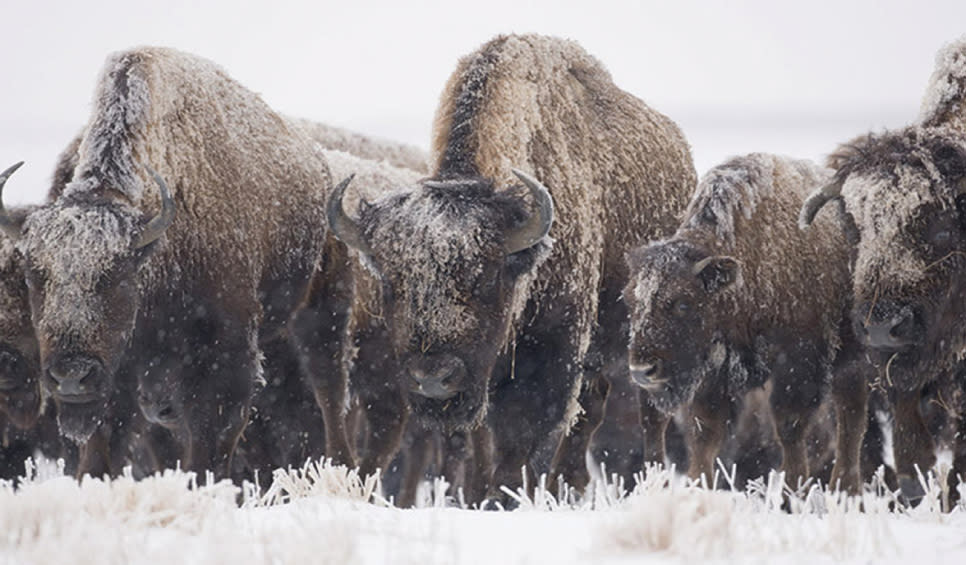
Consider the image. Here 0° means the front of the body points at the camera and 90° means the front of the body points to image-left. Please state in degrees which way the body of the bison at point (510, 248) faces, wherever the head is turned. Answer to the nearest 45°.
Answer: approximately 45°

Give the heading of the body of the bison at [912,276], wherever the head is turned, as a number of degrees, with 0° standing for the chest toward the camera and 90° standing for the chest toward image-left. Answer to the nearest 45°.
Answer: approximately 45°

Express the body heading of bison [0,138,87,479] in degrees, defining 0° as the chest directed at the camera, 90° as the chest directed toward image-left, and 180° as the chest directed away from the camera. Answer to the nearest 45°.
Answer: approximately 0°

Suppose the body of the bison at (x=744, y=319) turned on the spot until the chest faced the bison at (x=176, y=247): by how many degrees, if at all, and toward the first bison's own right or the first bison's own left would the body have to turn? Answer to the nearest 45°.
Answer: approximately 45° to the first bison's own right

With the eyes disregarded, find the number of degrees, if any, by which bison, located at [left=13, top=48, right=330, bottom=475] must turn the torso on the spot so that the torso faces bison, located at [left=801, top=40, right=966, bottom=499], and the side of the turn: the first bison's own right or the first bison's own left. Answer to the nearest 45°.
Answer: approximately 135° to the first bison's own left

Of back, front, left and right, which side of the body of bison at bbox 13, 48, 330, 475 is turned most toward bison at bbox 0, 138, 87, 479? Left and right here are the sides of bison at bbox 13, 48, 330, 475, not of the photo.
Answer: right

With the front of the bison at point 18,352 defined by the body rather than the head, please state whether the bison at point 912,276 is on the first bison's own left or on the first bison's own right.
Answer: on the first bison's own left

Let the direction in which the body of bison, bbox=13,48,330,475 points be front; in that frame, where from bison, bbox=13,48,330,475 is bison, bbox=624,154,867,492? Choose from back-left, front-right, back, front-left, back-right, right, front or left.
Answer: back-left

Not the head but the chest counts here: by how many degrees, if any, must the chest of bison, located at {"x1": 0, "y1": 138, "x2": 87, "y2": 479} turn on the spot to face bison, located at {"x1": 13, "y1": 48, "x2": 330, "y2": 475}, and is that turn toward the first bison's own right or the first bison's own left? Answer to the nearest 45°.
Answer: approximately 45° to the first bison's own left
